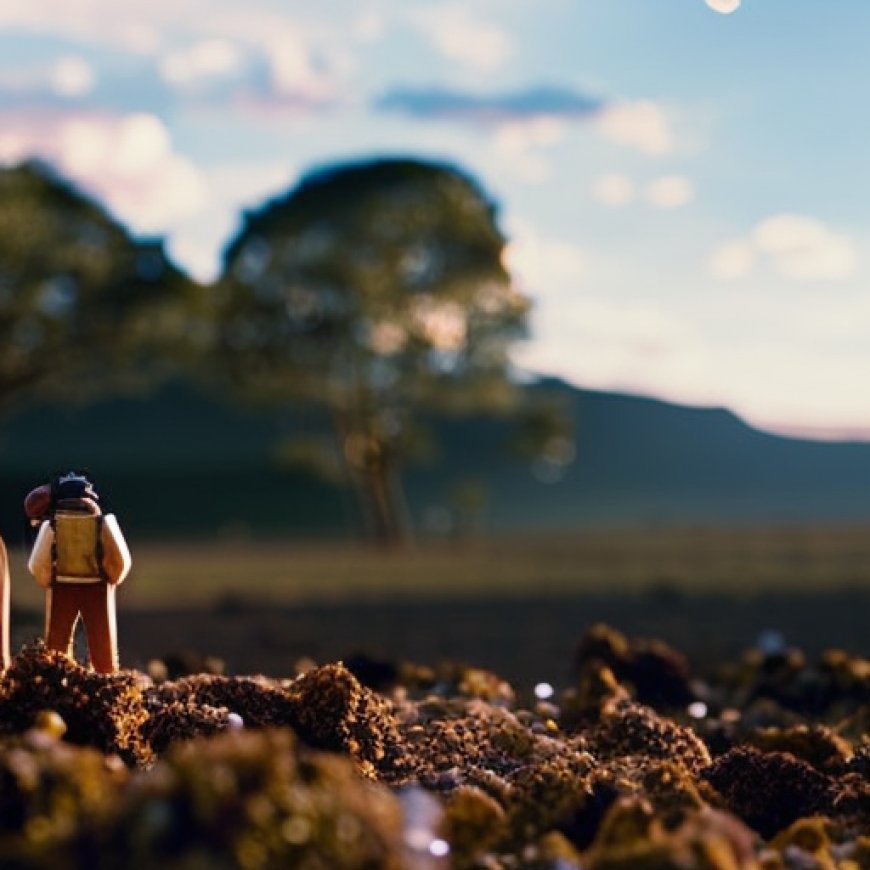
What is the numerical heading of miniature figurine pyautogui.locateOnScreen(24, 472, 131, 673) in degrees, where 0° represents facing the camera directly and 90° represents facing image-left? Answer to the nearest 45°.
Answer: approximately 180°
